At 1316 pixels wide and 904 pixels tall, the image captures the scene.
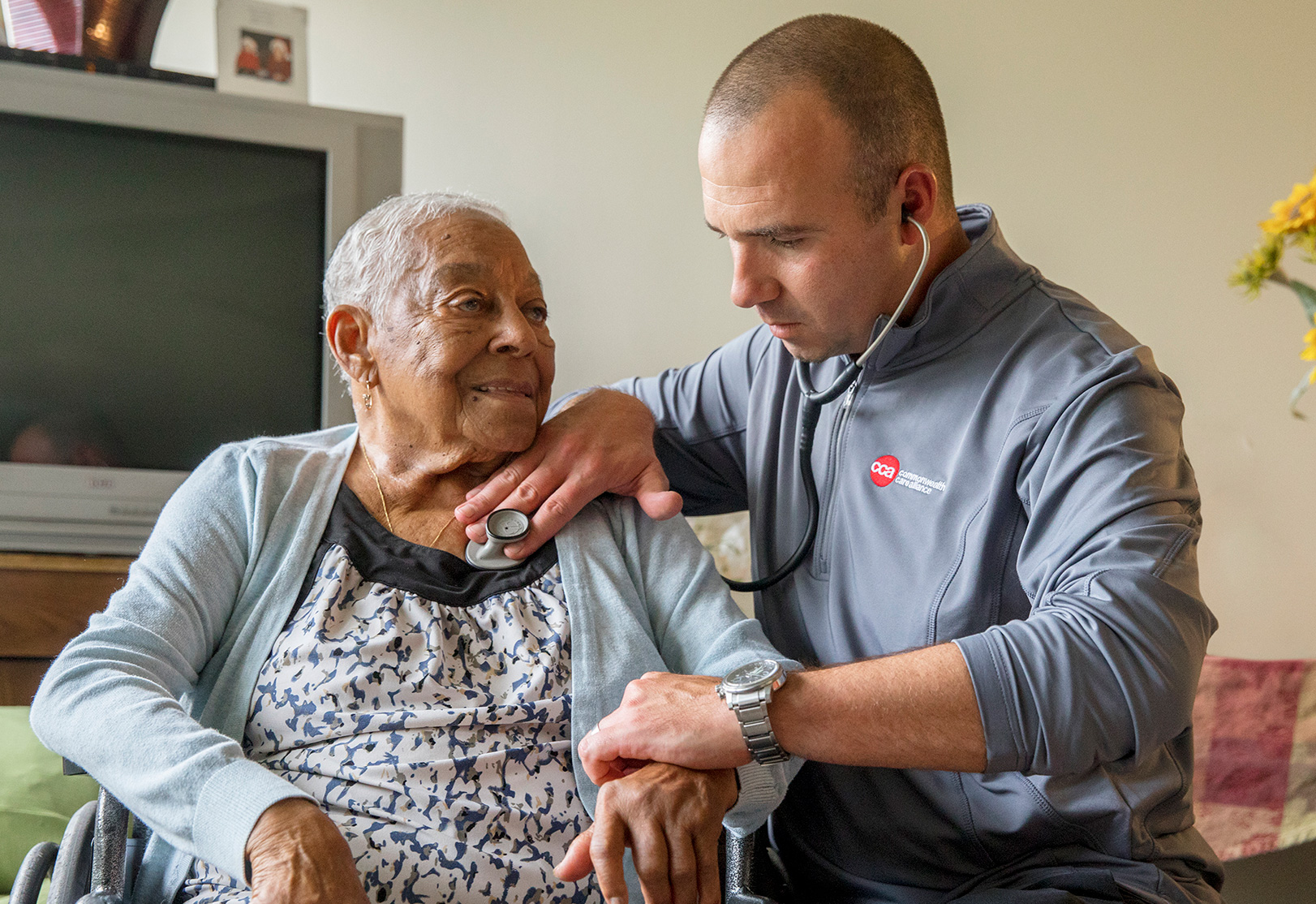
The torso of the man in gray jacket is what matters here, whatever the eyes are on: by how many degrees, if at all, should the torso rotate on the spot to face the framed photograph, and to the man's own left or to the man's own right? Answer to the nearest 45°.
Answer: approximately 90° to the man's own right

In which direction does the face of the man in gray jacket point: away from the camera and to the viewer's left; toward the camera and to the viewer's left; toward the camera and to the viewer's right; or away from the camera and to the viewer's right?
toward the camera and to the viewer's left

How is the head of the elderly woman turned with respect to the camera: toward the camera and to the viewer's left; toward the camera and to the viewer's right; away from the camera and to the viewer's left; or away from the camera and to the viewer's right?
toward the camera and to the viewer's right

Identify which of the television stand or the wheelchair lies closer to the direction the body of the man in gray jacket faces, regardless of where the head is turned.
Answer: the wheelchair

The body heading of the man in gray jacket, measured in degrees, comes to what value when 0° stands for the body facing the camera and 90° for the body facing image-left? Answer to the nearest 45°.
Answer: approximately 45°

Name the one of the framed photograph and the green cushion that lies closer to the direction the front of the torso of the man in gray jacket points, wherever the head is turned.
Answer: the green cushion

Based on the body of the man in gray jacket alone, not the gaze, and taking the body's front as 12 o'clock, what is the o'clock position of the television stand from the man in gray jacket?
The television stand is roughly at 2 o'clock from the man in gray jacket.
